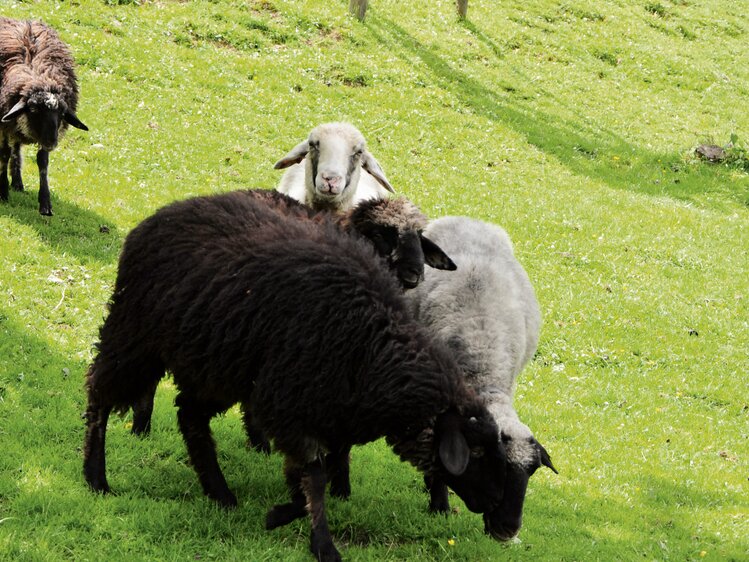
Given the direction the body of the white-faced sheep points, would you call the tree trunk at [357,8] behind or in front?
behind

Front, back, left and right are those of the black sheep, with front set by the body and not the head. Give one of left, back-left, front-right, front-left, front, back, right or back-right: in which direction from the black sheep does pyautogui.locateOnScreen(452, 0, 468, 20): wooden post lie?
back-left

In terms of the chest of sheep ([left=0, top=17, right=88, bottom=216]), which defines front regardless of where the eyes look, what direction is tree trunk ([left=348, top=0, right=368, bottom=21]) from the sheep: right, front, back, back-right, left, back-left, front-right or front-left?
back-left

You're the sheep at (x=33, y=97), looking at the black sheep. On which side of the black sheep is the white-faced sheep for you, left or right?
left

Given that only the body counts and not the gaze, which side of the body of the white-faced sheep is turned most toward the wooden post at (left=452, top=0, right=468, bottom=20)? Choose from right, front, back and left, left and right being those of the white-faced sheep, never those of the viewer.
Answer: back

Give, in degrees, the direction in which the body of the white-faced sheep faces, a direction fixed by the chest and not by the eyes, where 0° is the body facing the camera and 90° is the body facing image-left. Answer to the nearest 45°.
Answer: approximately 0°

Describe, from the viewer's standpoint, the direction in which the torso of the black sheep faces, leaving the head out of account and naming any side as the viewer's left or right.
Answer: facing the viewer and to the right of the viewer

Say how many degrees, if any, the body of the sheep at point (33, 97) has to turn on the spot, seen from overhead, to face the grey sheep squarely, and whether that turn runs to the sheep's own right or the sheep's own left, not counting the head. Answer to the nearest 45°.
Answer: approximately 45° to the sheep's own left

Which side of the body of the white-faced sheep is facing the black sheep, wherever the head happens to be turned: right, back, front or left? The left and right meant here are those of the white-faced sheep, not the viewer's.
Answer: front

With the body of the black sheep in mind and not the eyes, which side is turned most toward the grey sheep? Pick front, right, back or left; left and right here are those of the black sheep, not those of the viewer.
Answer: left

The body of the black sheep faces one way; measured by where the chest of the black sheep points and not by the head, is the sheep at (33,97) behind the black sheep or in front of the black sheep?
behind

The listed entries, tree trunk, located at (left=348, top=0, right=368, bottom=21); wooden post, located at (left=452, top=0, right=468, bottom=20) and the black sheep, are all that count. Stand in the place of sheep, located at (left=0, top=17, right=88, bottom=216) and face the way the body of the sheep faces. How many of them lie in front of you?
1

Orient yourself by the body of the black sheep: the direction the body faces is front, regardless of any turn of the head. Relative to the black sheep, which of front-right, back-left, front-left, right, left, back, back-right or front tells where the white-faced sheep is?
back-left

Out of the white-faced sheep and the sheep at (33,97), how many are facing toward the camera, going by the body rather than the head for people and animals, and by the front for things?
2
